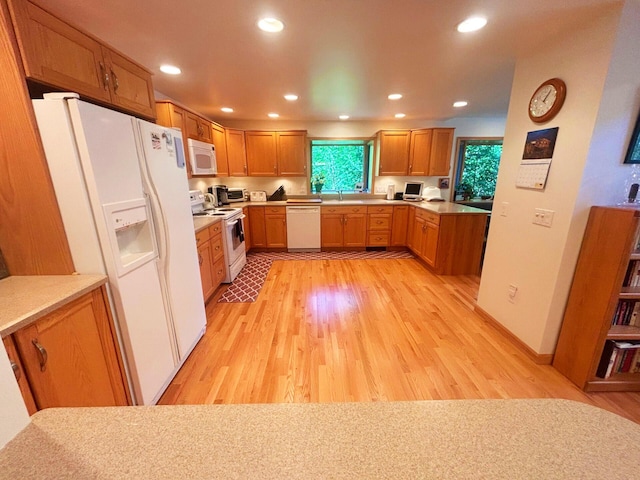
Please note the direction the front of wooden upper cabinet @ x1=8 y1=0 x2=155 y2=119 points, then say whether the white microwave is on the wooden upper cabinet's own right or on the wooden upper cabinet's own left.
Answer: on the wooden upper cabinet's own left

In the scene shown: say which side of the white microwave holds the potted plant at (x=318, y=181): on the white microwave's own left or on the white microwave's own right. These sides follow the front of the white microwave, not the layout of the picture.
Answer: on the white microwave's own left

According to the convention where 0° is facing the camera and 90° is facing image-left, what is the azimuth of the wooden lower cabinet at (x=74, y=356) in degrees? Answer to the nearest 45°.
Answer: approximately 315°

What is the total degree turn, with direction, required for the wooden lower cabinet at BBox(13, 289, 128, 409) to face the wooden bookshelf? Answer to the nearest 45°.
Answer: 0° — it already faces it

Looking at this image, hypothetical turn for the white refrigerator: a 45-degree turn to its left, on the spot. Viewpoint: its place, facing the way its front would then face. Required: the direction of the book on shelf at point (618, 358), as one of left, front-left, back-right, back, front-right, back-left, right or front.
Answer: front-right

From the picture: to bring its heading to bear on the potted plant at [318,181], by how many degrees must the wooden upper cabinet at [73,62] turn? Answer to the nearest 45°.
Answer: approximately 90° to its left

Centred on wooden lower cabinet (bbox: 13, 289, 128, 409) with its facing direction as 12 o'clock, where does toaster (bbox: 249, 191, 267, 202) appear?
The toaster is roughly at 9 o'clock from the wooden lower cabinet.

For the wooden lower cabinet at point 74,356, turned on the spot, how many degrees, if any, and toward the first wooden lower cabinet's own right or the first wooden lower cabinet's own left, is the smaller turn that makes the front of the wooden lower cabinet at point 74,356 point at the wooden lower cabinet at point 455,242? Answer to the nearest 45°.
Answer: approximately 45° to the first wooden lower cabinet's own left

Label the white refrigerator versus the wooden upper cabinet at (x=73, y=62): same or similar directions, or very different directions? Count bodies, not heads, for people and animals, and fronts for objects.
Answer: same or similar directions

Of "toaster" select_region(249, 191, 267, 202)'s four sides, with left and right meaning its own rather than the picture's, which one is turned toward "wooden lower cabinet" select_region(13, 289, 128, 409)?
front

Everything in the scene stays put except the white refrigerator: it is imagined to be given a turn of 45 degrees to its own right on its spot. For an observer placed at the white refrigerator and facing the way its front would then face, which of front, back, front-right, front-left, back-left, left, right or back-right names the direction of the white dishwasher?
back-left

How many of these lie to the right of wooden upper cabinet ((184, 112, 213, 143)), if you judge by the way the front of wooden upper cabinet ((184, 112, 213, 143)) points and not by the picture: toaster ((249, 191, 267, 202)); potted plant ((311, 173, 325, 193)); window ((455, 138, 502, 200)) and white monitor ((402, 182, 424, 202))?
0

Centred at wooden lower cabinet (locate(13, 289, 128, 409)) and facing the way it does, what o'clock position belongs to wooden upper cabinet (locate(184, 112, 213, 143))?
The wooden upper cabinet is roughly at 9 o'clock from the wooden lower cabinet.

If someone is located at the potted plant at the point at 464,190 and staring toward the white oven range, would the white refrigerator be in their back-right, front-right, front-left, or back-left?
front-left

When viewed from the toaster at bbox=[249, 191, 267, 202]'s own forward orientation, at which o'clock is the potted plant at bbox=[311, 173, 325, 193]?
The potted plant is roughly at 9 o'clock from the toaster.

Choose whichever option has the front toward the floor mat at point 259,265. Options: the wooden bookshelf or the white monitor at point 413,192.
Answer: the white monitor

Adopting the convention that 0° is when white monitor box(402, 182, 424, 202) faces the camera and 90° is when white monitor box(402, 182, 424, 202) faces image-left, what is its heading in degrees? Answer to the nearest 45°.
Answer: approximately 45°

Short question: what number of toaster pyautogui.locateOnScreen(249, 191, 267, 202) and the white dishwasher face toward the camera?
2

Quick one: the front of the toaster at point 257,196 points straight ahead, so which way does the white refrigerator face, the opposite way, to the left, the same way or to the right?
to the left

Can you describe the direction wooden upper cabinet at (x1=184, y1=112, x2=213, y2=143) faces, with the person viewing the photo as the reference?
facing the viewer and to the right of the viewer
